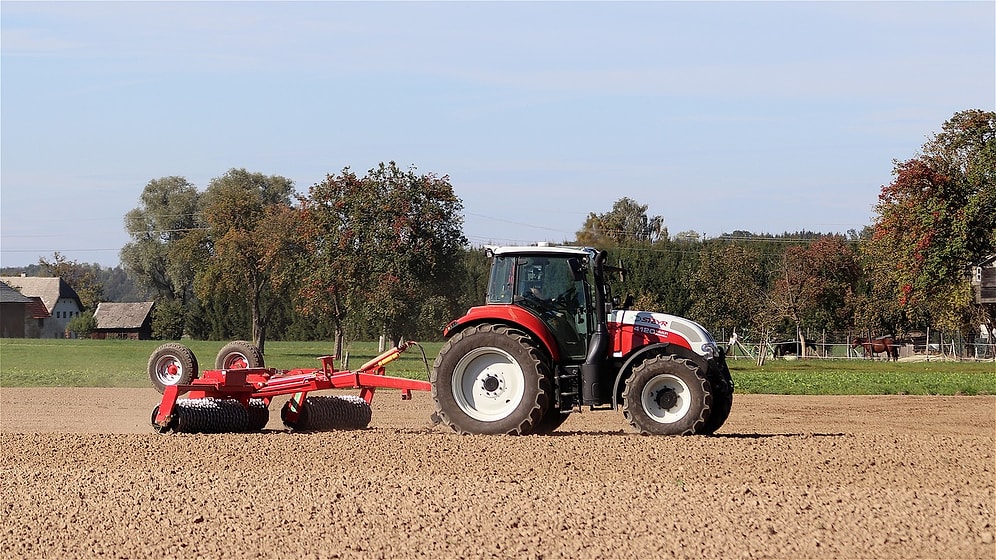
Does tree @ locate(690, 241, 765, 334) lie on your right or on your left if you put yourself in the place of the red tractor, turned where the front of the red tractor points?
on your left

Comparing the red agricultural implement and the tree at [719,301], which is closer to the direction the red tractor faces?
the tree

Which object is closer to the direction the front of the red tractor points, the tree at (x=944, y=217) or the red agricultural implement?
the tree

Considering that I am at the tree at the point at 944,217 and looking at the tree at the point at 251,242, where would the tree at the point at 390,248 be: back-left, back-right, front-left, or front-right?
front-left

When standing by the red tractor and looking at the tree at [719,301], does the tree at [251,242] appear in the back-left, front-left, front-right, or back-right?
front-left

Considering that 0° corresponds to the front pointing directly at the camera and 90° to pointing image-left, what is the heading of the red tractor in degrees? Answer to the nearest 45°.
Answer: approximately 270°

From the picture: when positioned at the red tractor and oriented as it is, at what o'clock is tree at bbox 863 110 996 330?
The tree is roughly at 10 o'clock from the red tractor.

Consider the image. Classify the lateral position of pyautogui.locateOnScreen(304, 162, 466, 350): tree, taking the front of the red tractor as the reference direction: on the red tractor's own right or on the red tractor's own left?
on the red tractor's own left

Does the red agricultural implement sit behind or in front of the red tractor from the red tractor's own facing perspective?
behind
